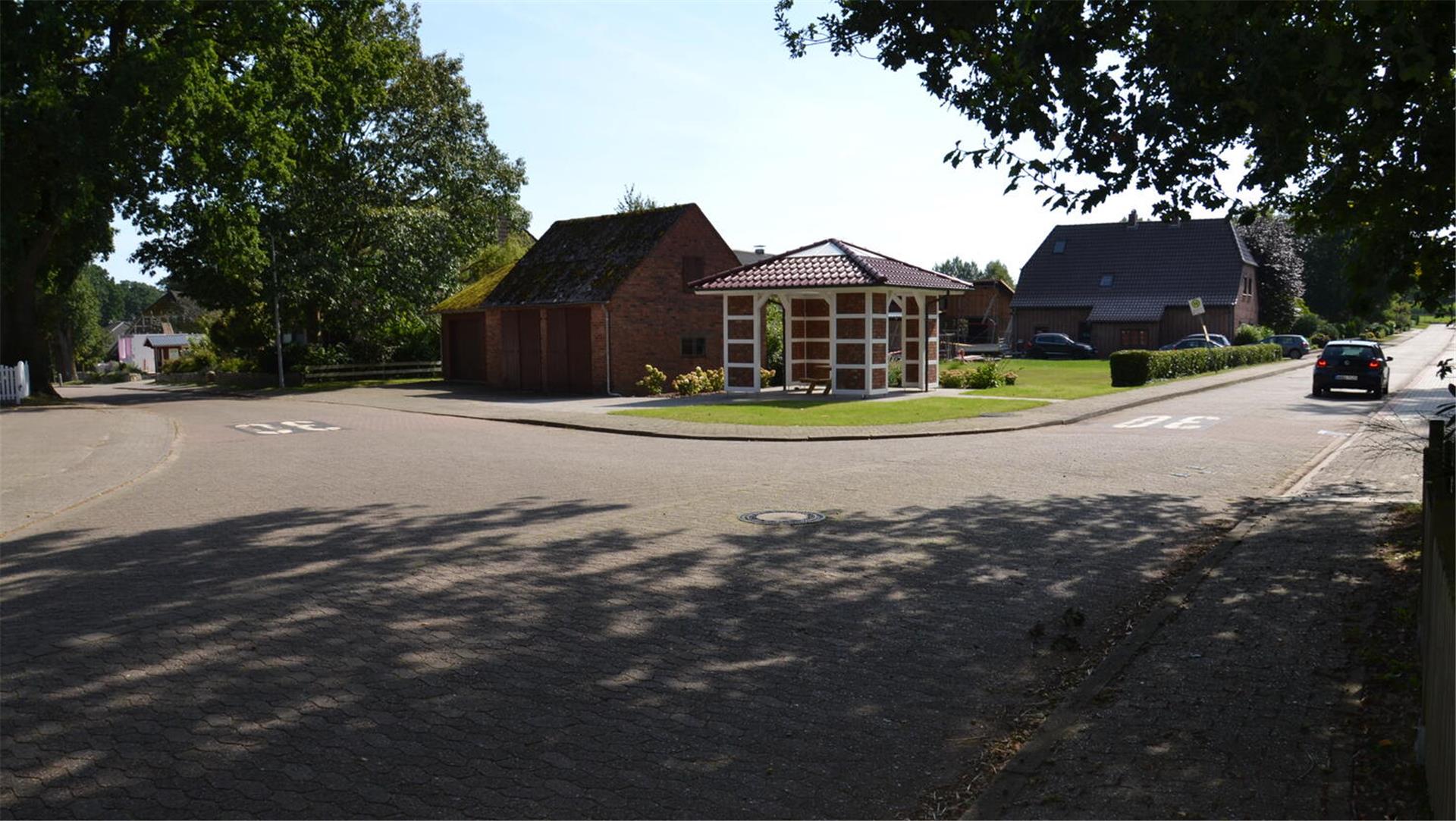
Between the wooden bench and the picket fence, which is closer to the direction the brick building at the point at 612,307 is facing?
the picket fence

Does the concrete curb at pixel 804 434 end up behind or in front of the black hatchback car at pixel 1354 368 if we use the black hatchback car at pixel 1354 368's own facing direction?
behind

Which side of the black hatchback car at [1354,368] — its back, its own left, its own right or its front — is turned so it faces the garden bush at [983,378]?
left

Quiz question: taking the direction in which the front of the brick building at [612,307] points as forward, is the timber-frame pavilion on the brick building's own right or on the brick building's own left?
on the brick building's own left

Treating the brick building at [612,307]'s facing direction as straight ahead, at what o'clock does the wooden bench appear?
The wooden bench is roughly at 9 o'clock from the brick building.

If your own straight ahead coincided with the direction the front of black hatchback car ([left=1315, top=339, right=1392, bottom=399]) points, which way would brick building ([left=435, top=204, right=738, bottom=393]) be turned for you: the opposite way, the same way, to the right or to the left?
the opposite way

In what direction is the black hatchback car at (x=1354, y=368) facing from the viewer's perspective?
away from the camera
